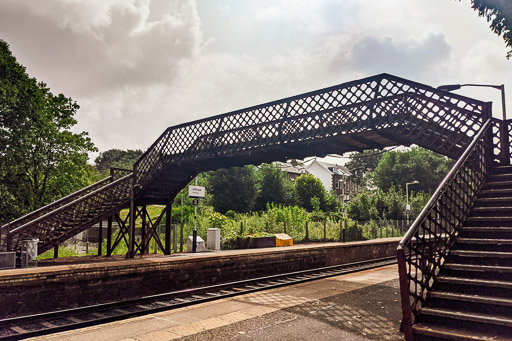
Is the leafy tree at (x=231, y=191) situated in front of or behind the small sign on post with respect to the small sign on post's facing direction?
behind

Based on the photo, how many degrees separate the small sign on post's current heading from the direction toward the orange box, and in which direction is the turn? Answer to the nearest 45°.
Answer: approximately 135° to its left

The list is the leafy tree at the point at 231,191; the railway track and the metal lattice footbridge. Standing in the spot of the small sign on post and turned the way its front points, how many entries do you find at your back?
1

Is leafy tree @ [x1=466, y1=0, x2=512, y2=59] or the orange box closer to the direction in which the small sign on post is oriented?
the leafy tree

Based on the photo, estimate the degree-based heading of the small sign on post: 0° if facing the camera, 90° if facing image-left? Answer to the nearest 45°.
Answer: approximately 0°

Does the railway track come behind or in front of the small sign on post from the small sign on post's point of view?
in front

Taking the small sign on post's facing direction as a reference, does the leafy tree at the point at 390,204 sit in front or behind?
behind

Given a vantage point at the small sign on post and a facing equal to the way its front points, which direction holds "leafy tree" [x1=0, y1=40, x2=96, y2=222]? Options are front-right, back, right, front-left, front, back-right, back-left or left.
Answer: back-right

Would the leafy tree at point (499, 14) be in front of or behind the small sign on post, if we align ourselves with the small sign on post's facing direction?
in front

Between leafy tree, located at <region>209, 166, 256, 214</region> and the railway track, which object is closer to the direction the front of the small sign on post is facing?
the railway track

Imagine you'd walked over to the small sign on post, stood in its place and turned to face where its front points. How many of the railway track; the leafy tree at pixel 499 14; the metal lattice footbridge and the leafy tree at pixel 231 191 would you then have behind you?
1

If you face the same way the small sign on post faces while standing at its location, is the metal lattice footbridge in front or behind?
in front
